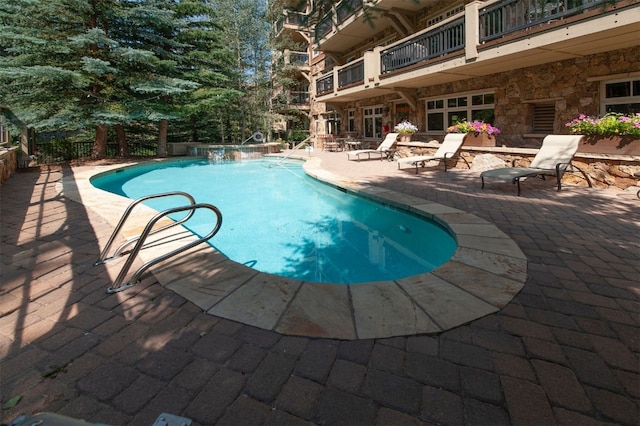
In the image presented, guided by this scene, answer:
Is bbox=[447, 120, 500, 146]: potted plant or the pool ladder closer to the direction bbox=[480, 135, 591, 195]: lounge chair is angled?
the pool ladder

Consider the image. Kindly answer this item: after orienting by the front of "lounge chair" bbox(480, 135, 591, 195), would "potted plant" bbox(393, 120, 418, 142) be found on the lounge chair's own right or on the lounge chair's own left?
on the lounge chair's own right

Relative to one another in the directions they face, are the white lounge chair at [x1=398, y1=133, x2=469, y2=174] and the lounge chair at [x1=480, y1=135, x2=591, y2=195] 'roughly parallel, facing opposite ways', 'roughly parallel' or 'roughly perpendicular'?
roughly parallel

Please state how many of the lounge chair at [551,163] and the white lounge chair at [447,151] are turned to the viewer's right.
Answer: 0

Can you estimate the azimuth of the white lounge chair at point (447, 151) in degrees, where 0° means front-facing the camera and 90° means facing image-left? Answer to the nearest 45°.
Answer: approximately 45°

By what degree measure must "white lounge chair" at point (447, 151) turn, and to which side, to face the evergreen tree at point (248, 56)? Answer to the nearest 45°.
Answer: approximately 90° to its right

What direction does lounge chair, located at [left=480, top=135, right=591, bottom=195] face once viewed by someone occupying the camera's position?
facing the viewer and to the left of the viewer
